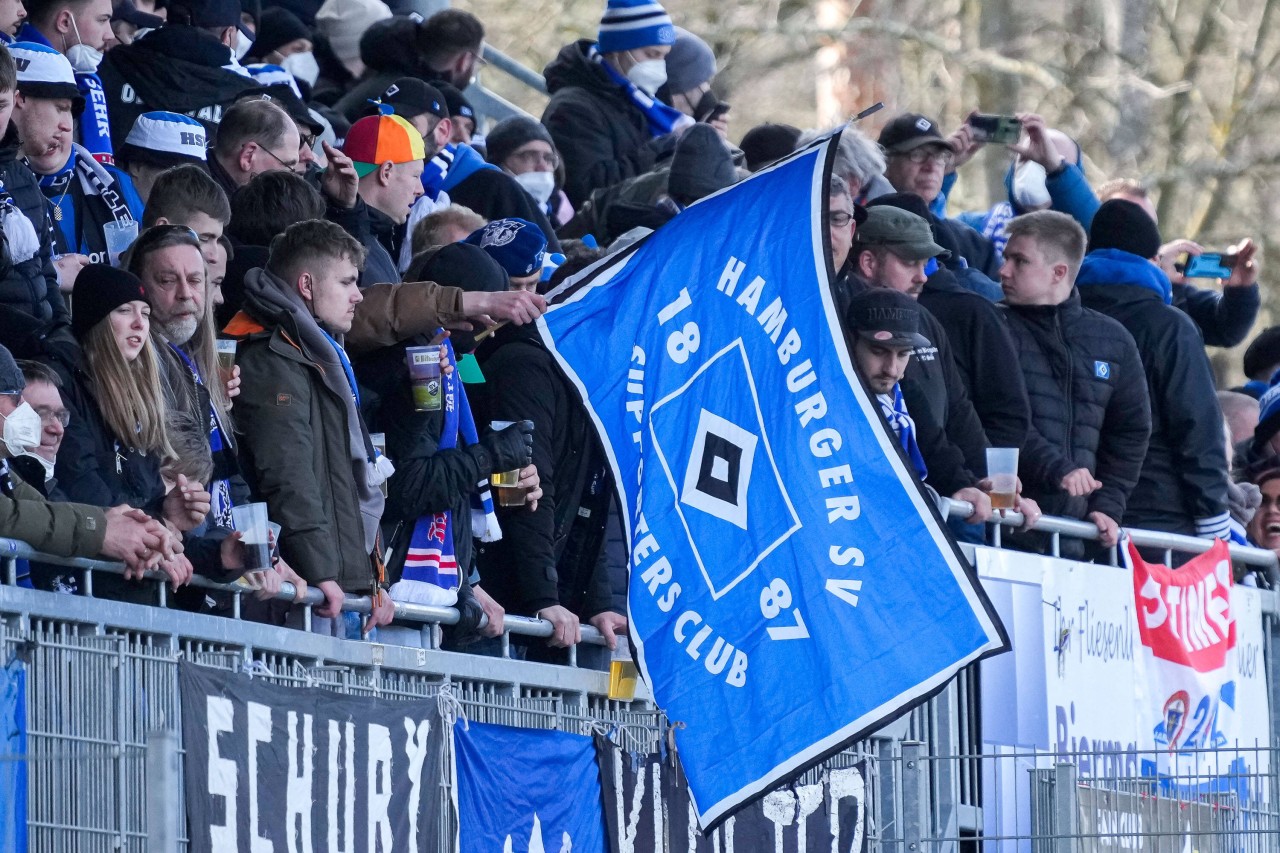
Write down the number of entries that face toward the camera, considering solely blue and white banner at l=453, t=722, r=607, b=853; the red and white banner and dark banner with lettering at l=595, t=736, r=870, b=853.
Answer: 3

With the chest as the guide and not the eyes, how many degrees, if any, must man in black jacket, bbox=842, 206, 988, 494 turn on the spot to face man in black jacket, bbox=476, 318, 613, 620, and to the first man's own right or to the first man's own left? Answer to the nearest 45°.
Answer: approximately 90° to the first man's own right

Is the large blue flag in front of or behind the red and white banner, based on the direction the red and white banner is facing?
in front

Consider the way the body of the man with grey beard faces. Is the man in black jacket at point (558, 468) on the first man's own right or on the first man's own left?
on the first man's own left

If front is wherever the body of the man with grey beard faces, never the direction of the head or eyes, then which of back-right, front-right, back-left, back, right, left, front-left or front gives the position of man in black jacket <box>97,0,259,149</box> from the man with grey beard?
back-left
